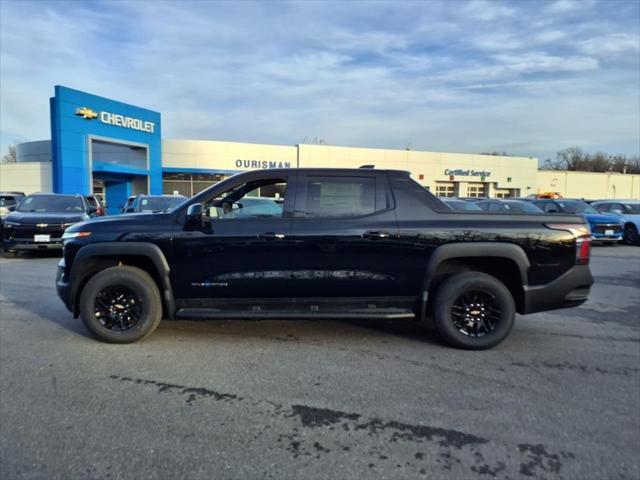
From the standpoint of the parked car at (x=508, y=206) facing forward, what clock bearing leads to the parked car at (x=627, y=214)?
the parked car at (x=627, y=214) is roughly at 9 o'clock from the parked car at (x=508, y=206).

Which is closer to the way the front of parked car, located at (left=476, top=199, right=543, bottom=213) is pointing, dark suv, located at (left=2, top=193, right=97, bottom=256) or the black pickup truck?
the black pickup truck

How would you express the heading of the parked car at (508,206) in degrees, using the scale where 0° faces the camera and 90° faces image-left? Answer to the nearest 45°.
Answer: approximately 315°

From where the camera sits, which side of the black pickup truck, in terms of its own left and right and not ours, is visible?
left

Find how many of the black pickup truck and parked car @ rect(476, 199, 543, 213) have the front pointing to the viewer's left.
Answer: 1

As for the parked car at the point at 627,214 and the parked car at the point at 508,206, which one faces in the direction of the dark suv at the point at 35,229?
the parked car at the point at 627,214

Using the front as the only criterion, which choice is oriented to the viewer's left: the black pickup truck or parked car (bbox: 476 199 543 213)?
the black pickup truck

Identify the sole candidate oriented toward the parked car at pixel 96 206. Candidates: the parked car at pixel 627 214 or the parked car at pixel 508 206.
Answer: the parked car at pixel 627 214
